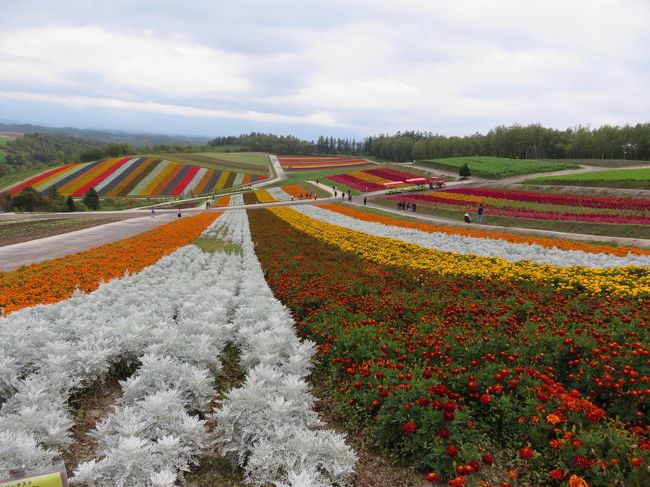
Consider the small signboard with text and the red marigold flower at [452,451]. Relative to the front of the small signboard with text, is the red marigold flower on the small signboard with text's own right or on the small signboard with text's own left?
on the small signboard with text's own left

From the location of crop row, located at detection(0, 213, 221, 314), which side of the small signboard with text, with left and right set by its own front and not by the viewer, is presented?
back

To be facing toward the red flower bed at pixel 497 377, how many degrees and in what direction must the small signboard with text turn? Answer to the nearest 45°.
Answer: approximately 90° to its left

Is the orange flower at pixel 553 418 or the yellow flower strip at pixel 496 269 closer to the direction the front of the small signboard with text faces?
the orange flower

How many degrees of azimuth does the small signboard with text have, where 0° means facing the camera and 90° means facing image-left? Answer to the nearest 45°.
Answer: approximately 0°

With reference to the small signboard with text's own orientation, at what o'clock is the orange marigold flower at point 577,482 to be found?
The orange marigold flower is roughly at 10 o'clock from the small signboard with text.

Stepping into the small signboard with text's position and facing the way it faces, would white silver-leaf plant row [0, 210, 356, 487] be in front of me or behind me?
behind

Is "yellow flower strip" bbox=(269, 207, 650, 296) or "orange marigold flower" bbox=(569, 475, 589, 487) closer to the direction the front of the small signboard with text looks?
the orange marigold flower
